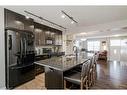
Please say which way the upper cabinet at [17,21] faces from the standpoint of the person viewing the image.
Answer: facing the viewer and to the right of the viewer

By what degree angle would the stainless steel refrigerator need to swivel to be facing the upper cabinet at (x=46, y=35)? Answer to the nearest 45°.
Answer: approximately 90° to its left

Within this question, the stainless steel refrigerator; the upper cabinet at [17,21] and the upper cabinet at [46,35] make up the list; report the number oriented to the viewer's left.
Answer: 0

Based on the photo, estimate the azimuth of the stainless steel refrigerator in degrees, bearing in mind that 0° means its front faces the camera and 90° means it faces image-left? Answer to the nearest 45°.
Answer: approximately 315°

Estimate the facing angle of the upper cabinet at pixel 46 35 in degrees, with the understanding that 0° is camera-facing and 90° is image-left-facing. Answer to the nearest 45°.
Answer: approximately 315°

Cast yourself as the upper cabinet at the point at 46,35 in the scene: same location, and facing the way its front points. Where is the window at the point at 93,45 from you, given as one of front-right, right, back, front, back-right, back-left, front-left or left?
left

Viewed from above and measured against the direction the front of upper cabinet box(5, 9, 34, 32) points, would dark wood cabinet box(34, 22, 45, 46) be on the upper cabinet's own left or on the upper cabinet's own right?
on the upper cabinet's own left
